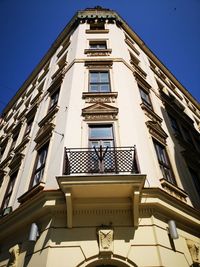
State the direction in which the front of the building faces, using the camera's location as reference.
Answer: facing the viewer
